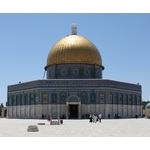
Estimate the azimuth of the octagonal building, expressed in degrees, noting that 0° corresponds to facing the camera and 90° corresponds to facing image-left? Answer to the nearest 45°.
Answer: approximately 0°
